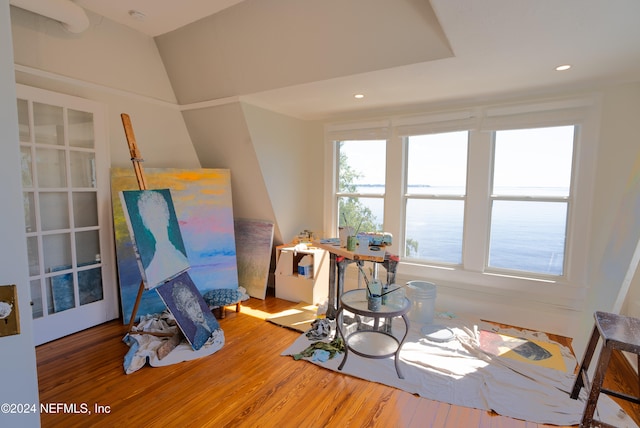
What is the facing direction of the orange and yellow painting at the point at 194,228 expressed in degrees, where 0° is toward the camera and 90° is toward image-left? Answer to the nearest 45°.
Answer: approximately 315°

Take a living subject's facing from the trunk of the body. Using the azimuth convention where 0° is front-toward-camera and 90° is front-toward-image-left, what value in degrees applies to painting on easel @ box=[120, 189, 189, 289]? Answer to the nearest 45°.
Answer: approximately 315°

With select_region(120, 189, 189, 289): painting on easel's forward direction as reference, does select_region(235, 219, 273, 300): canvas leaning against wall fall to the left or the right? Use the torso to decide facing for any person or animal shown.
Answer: on its left
